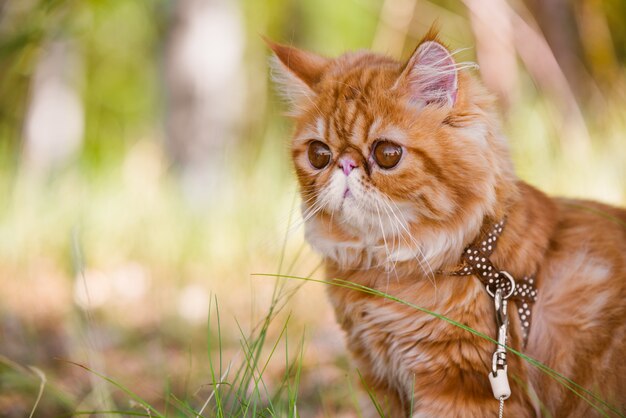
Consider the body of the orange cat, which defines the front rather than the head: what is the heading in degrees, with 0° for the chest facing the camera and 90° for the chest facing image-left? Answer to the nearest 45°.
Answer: approximately 45°
